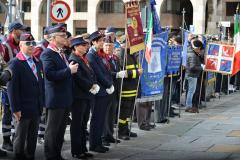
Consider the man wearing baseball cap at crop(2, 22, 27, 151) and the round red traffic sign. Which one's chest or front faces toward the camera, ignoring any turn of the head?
the round red traffic sign

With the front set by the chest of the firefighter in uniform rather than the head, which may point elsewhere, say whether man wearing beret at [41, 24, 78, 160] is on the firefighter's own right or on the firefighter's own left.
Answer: on the firefighter's own right

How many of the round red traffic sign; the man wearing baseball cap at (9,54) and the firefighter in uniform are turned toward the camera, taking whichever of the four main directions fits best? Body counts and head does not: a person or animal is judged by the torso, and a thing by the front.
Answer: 1

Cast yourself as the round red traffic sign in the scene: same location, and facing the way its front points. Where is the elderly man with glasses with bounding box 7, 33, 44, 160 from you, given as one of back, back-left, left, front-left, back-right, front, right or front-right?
front

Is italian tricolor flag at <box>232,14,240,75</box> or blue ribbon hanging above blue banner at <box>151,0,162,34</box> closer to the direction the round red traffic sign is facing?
the blue ribbon hanging above blue banner

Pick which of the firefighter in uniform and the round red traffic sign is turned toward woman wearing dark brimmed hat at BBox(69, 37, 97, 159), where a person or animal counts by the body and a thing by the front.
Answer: the round red traffic sign

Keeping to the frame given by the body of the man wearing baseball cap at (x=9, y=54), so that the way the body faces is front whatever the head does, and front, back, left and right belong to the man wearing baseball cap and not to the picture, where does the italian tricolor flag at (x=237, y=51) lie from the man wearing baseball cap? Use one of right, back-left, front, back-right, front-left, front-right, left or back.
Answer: front-left

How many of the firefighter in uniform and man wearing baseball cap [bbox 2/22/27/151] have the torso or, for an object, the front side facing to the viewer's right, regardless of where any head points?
2

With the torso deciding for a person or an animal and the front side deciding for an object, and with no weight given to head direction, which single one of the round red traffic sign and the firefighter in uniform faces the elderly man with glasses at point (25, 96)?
the round red traffic sign

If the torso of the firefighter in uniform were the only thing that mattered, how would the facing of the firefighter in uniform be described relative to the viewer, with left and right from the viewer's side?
facing to the right of the viewer

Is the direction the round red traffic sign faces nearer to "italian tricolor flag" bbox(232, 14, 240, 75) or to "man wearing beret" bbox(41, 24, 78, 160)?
the man wearing beret

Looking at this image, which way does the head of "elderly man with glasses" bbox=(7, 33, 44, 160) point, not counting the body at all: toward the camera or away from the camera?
toward the camera

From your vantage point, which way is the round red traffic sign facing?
toward the camera

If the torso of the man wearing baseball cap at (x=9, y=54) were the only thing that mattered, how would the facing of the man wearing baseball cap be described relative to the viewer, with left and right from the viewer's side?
facing to the right of the viewer

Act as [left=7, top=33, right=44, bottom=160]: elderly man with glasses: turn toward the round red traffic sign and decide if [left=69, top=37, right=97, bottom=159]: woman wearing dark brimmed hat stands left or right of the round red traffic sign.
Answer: right

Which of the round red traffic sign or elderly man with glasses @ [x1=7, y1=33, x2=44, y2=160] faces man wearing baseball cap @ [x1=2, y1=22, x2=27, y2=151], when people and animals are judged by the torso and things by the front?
the round red traffic sign

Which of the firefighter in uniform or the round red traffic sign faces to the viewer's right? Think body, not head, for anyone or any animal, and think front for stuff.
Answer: the firefighter in uniform
